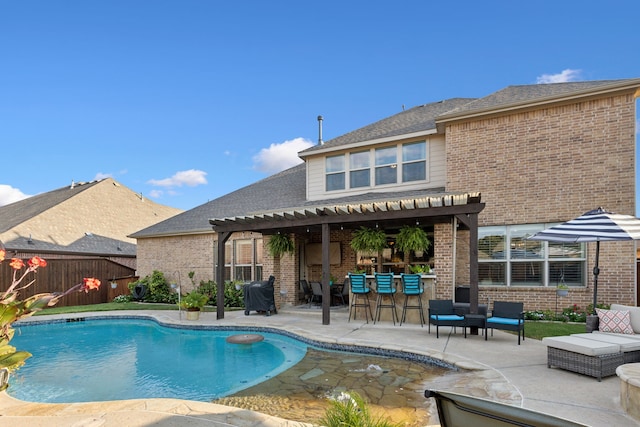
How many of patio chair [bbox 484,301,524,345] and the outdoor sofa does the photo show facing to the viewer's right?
0

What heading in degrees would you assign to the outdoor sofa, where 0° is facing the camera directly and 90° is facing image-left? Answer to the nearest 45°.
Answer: approximately 45°

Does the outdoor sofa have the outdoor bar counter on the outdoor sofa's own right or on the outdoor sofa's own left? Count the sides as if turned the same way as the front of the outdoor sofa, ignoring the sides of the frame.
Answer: on the outdoor sofa's own right

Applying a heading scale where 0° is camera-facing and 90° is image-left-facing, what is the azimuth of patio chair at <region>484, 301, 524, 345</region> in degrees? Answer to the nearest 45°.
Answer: approximately 45°

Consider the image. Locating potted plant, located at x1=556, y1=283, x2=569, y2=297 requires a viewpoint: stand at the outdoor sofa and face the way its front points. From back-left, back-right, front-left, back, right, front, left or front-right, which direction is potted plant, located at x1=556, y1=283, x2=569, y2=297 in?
back-right
